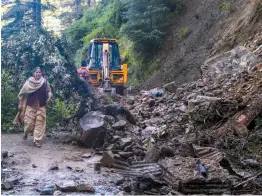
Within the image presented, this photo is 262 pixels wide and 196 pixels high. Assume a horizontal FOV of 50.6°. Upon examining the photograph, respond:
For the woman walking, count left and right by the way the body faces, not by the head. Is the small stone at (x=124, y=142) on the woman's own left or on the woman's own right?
on the woman's own left

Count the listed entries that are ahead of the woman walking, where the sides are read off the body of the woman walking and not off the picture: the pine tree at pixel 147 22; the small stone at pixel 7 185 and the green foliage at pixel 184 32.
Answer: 1

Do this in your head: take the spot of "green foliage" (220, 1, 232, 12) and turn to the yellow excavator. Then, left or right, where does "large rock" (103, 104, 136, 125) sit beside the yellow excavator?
left

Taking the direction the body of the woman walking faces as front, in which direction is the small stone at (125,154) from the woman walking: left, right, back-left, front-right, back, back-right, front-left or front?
front-left

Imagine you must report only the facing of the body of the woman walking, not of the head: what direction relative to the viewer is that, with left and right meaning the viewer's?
facing the viewer
